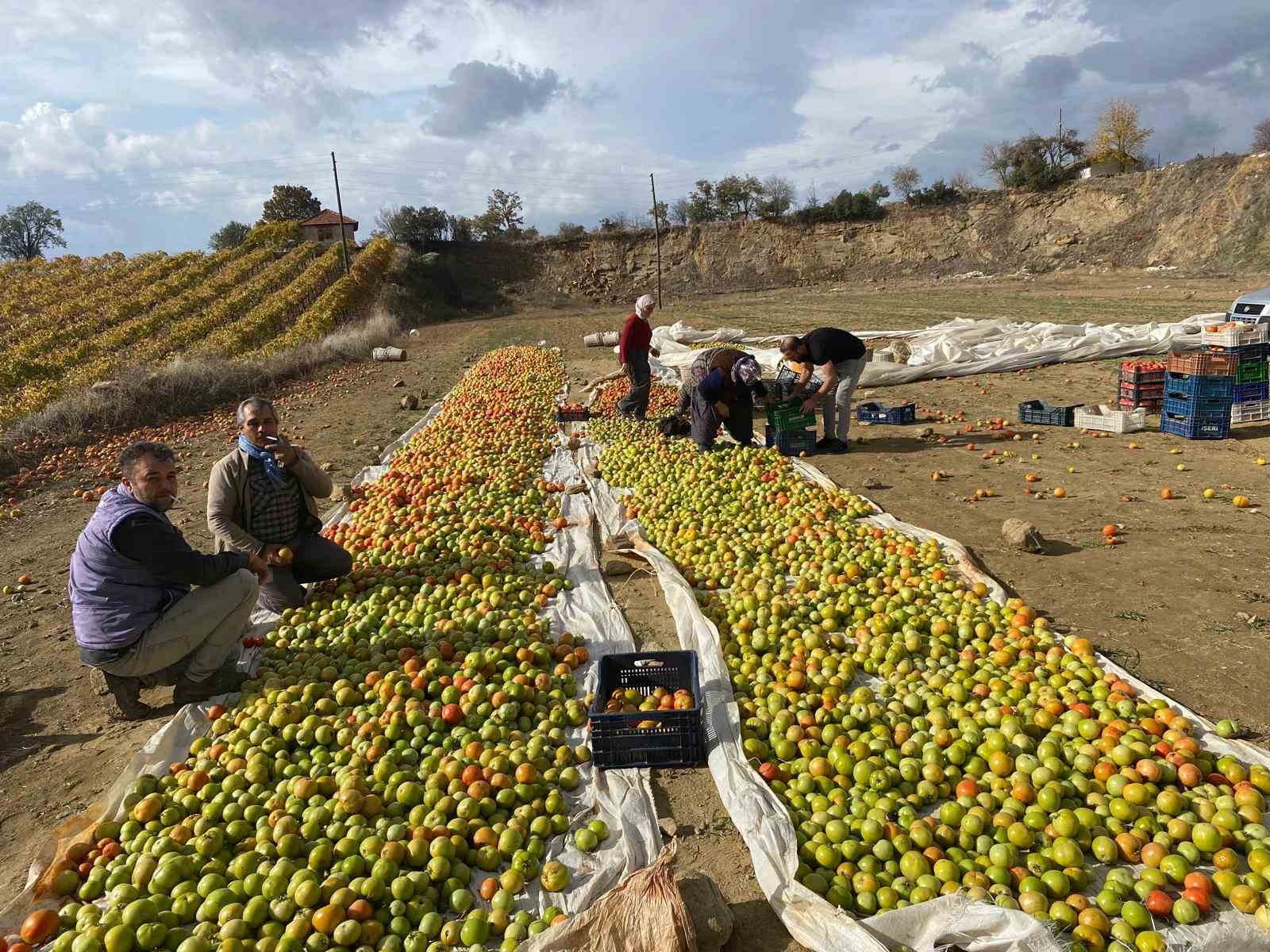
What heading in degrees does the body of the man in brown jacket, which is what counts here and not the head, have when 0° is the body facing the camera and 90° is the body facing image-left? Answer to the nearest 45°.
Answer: approximately 315°

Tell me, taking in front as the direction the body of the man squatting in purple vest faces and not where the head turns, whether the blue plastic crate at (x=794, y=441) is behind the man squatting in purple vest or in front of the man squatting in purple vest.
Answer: in front

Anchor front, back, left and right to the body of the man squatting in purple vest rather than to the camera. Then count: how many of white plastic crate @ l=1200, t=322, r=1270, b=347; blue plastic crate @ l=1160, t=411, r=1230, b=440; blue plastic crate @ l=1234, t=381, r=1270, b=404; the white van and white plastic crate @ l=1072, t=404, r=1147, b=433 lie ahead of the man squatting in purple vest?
5

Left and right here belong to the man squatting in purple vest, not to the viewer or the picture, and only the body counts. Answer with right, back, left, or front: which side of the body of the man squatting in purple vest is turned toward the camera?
right

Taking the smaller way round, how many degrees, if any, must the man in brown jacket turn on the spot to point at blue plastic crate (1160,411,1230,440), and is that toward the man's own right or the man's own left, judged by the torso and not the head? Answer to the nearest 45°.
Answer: approximately 45° to the man's own left

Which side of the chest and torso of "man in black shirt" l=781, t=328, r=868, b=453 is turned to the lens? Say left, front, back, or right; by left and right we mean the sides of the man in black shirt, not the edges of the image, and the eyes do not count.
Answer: left

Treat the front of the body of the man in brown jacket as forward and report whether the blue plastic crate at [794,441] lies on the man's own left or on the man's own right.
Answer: on the man's own left
